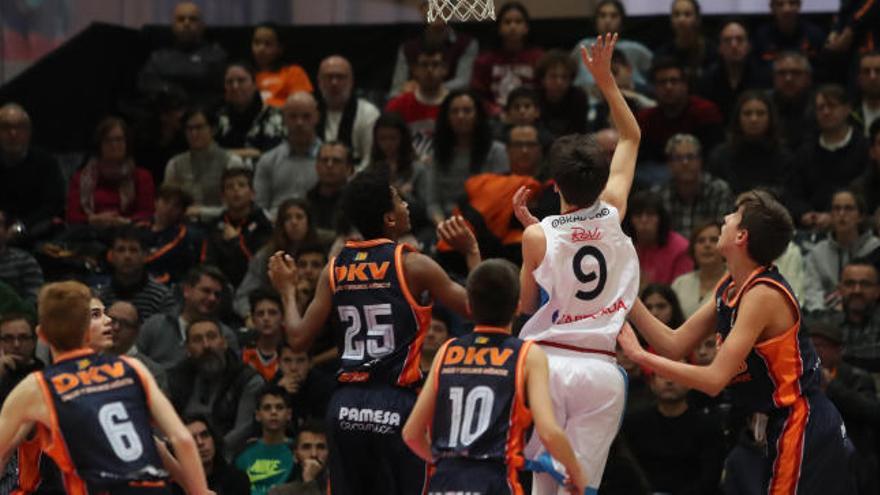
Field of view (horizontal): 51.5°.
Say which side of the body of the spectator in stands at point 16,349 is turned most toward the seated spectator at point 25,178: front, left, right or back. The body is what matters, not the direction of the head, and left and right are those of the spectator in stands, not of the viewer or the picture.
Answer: back

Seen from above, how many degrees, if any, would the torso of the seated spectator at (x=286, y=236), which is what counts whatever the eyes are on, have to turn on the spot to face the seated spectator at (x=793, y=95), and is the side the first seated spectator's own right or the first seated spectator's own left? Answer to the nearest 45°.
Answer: approximately 90° to the first seated spectator's own left

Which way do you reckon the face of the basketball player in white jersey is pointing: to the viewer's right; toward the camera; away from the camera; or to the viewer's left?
away from the camera

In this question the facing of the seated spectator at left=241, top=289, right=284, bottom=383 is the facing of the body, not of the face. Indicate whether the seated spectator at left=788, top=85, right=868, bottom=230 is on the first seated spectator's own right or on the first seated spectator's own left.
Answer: on the first seated spectator's own left

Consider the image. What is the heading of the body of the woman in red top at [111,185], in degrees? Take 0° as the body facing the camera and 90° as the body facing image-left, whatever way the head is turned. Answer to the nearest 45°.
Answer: approximately 0°

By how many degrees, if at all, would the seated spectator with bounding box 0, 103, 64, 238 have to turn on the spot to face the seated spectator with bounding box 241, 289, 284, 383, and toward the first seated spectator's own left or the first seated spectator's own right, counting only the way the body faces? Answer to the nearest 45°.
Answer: approximately 45° to the first seated spectator's own left

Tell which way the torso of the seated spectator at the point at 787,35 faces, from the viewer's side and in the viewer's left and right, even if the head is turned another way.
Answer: facing the viewer

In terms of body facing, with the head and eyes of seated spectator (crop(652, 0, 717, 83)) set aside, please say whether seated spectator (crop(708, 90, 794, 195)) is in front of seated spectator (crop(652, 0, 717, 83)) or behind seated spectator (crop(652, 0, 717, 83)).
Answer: in front

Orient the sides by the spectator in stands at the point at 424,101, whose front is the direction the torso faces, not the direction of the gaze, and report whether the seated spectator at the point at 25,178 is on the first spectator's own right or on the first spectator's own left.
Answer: on the first spectator's own right

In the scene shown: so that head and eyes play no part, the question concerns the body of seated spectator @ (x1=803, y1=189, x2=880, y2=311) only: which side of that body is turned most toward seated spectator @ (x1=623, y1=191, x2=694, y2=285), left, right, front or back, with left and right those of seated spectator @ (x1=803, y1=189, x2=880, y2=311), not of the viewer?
right

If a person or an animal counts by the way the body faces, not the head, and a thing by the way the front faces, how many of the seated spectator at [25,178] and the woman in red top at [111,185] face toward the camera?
2

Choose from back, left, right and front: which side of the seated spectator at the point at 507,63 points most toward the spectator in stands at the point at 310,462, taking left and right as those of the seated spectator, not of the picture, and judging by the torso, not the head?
front

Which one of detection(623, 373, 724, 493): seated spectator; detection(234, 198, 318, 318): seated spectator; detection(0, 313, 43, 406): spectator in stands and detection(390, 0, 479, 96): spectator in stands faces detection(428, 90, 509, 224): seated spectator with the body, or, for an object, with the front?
detection(390, 0, 479, 96): spectator in stands

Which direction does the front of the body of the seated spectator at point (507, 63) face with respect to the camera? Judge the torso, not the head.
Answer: toward the camera
